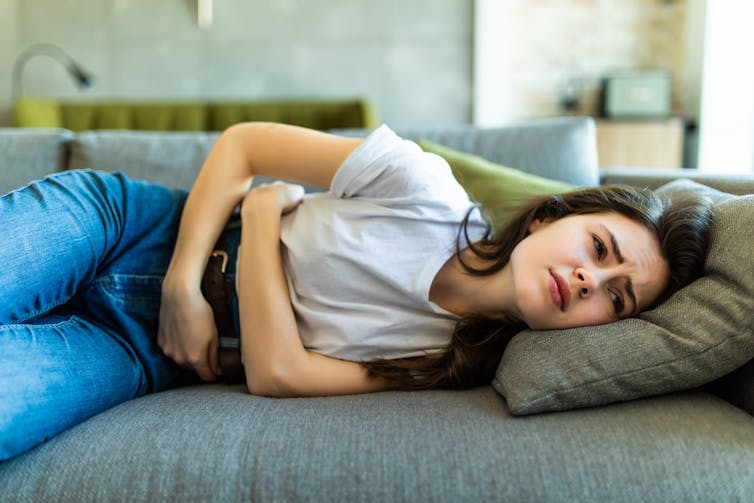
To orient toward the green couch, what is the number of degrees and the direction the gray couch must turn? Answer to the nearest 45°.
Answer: approximately 180°

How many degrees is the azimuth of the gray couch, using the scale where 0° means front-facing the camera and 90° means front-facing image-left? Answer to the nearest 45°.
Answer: approximately 0°
